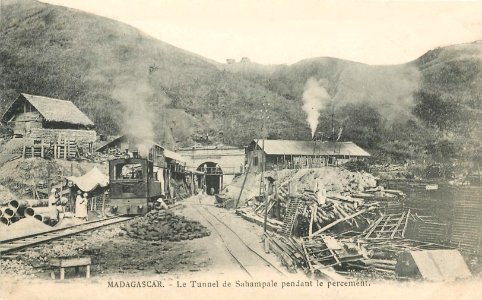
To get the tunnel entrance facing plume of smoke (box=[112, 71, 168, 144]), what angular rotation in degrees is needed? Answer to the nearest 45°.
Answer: approximately 45° to its right

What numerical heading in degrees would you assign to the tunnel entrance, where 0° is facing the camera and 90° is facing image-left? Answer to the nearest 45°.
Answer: approximately 0°

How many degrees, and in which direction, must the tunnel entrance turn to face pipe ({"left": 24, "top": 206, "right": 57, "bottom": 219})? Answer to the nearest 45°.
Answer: approximately 45° to its right
